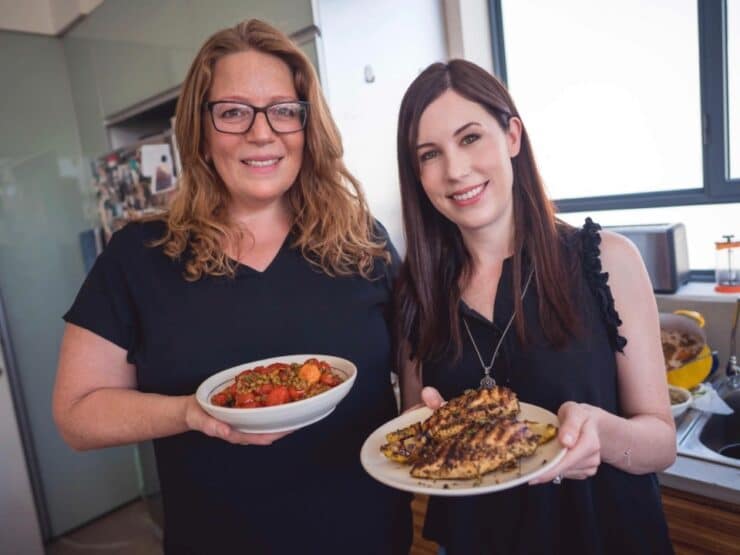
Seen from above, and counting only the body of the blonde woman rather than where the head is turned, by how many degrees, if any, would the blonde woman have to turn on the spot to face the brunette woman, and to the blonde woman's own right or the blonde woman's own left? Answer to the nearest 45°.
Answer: approximately 90° to the blonde woman's own left

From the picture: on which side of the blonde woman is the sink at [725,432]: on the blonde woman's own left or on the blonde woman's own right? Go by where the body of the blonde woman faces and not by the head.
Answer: on the blonde woman's own left

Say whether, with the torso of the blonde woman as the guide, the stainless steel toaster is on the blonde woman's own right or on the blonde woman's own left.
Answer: on the blonde woman's own left

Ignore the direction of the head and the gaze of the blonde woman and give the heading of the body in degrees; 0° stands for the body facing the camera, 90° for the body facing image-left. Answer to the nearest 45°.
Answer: approximately 0°

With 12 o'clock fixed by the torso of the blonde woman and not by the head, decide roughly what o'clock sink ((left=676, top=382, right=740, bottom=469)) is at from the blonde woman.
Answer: The sink is roughly at 9 o'clock from the blonde woman.

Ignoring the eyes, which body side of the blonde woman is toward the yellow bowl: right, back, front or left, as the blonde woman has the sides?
left

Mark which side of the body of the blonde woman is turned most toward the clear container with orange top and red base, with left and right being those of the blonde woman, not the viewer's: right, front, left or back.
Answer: left
